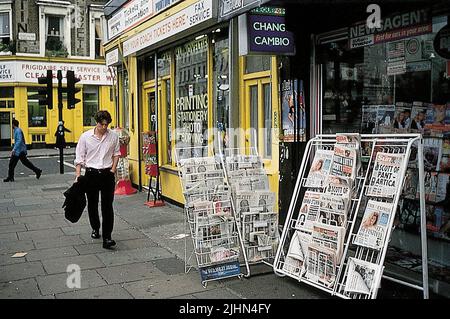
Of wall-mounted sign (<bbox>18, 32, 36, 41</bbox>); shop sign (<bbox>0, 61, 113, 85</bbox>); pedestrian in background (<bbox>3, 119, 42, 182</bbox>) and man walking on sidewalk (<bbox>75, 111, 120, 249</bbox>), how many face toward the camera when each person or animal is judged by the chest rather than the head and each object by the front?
3

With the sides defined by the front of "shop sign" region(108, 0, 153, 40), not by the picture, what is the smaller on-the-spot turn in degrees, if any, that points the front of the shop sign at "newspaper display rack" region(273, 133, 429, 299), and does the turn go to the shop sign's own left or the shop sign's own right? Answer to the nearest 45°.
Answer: approximately 45° to the shop sign's own left

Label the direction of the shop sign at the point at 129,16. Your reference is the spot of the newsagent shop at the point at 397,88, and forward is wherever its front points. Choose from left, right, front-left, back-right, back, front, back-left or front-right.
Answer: right

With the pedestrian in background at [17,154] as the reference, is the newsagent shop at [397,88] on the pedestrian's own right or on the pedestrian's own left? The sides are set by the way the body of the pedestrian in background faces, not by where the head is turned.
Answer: on the pedestrian's own left

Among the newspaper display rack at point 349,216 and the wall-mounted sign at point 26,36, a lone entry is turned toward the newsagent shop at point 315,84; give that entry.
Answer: the wall-mounted sign

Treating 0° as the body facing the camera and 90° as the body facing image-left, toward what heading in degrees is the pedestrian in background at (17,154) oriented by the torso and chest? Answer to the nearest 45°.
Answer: approximately 90°

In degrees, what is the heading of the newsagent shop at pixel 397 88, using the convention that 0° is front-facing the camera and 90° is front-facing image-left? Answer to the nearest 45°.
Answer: approximately 45°

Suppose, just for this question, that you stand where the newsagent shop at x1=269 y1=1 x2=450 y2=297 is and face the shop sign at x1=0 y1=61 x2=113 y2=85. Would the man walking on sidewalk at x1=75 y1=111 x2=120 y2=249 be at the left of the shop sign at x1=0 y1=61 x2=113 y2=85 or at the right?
left

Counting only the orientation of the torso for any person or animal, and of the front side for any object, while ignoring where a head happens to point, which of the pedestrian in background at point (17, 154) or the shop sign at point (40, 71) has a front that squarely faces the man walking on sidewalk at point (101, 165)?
the shop sign

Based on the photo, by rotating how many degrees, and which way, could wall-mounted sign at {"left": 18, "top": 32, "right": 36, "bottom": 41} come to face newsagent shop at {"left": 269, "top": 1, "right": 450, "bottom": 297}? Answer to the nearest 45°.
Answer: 0° — it already faces it
